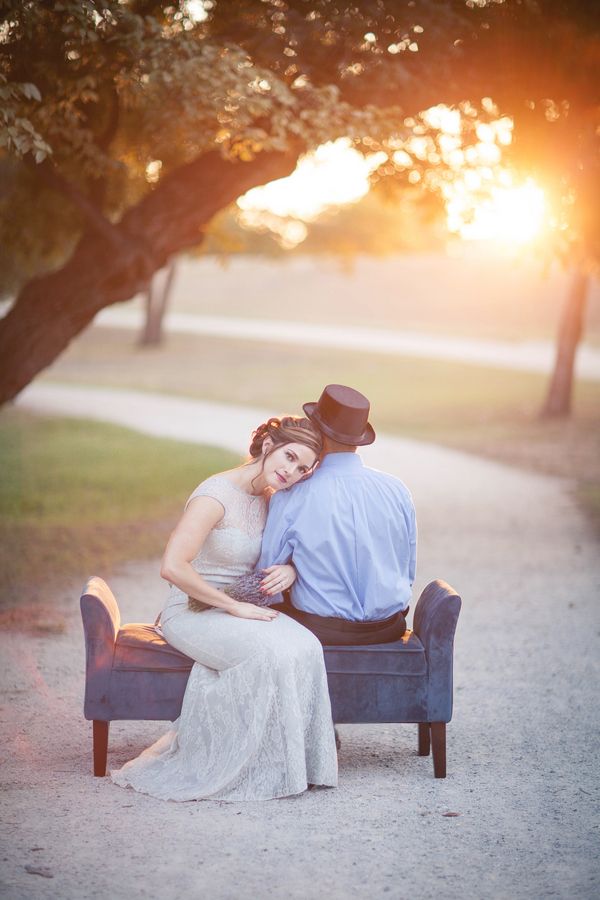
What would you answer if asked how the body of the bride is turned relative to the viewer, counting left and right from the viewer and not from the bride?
facing the viewer and to the right of the viewer

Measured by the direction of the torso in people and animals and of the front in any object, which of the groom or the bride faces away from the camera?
the groom

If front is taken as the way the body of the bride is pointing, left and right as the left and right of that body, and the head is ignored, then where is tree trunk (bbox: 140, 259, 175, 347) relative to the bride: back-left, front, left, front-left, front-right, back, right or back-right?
back-left

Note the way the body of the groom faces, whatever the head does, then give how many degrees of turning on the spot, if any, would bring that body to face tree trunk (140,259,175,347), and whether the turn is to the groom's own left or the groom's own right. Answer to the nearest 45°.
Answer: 0° — they already face it

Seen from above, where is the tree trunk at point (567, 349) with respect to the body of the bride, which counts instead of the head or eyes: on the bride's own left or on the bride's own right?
on the bride's own left

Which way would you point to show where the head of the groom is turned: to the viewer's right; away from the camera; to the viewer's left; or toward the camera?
away from the camera

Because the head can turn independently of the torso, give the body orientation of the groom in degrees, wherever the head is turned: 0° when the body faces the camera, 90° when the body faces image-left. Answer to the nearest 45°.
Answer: approximately 180°

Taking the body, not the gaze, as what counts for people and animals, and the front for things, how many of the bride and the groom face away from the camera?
1
